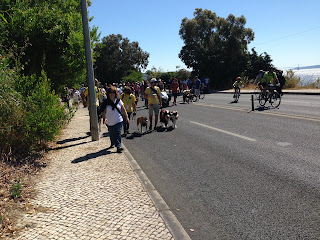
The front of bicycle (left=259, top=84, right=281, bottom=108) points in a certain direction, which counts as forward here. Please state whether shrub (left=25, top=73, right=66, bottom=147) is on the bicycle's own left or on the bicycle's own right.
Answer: on the bicycle's own right

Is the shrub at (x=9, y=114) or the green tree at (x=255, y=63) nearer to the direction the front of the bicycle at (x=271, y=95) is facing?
the shrub

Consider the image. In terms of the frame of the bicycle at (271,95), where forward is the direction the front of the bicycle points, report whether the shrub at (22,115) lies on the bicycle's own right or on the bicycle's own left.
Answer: on the bicycle's own right

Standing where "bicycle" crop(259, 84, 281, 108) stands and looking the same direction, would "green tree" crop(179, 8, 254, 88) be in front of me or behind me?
behind

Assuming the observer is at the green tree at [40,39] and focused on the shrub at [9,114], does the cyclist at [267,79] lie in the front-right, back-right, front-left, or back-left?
back-left
